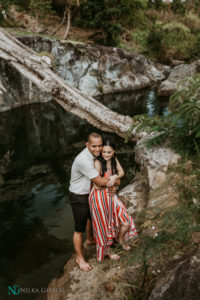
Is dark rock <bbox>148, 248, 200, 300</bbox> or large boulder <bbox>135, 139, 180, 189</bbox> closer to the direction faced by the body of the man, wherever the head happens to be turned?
the dark rock

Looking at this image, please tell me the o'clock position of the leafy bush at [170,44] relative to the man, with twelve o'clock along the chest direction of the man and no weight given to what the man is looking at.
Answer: The leafy bush is roughly at 8 o'clock from the man.

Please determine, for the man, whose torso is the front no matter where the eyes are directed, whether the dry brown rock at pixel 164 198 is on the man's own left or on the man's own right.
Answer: on the man's own left

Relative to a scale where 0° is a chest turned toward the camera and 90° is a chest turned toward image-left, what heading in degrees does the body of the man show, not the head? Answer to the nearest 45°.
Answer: approximately 315°

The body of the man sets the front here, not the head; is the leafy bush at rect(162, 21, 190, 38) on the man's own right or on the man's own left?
on the man's own left

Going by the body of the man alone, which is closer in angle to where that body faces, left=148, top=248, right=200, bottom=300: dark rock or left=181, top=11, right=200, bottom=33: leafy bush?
the dark rock

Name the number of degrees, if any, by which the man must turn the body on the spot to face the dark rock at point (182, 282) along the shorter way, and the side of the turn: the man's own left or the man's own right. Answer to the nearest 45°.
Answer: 0° — they already face it

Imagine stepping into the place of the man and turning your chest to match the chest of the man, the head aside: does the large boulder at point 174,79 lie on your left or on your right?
on your left

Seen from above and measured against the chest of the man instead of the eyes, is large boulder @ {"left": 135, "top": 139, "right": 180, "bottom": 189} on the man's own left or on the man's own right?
on the man's own left

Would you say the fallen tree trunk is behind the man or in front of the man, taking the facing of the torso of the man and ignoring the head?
behind

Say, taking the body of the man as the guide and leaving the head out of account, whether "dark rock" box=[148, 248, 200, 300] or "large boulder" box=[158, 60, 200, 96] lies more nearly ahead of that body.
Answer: the dark rock
